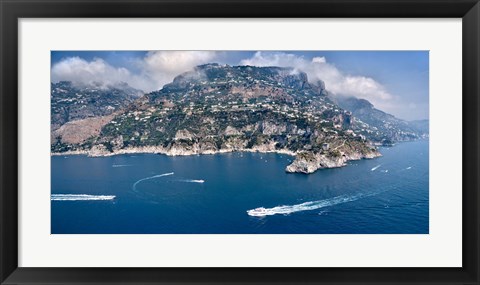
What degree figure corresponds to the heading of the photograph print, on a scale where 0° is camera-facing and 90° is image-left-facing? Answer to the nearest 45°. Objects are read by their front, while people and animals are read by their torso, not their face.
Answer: approximately 0°
